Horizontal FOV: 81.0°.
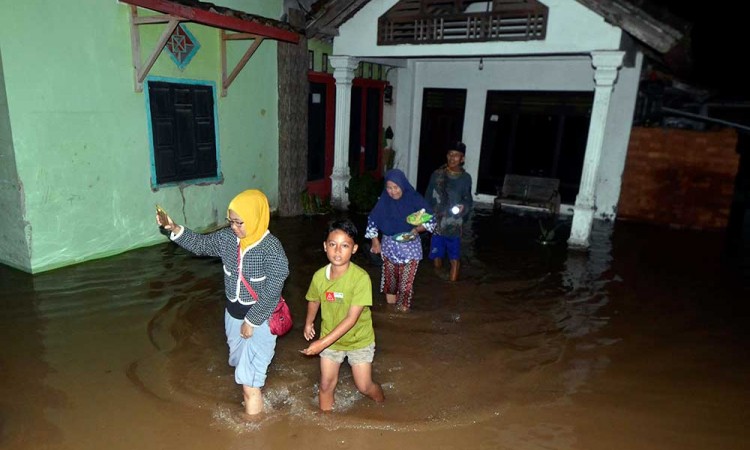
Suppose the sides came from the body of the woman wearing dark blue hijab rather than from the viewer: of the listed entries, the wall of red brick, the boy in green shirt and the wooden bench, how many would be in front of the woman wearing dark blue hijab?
1

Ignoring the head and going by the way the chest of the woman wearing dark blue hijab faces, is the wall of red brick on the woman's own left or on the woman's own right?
on the woman's own left

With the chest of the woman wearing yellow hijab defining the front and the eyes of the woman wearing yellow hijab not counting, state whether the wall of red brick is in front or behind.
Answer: behind

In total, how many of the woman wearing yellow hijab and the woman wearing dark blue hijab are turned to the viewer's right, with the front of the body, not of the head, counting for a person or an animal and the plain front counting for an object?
0

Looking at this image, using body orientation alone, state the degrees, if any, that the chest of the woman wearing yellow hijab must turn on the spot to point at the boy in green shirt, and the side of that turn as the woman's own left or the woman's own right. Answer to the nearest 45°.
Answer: approximately 135° to the woman's own left

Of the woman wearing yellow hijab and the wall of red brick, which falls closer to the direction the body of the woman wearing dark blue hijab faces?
the woman wearing yellow hijab

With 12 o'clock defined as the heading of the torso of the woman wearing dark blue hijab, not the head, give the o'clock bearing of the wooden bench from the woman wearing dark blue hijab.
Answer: The wooden bench is roughly at 7 o'clock from the woman wearing dark blue hijab.

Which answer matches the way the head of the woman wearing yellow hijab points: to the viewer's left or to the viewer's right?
to the viewer's left

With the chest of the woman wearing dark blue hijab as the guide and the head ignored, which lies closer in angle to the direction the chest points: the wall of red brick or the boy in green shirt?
the boy in green shirt

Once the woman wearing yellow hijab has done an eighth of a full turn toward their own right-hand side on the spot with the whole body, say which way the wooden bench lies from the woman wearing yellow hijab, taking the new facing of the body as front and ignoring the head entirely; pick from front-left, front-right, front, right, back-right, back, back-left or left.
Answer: back-right

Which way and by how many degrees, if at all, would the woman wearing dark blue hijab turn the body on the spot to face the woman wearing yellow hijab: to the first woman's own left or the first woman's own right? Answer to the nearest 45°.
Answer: approximately 45° to the first woman's own right

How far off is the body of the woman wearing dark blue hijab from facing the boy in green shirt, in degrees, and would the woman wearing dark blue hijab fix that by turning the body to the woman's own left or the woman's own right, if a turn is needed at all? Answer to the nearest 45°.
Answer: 0° — they already face them

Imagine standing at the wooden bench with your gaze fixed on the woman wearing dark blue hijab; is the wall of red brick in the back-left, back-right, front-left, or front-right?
back-left

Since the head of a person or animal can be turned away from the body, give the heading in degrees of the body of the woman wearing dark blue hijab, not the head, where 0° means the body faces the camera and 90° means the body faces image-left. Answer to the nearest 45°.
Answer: approximately 0°
